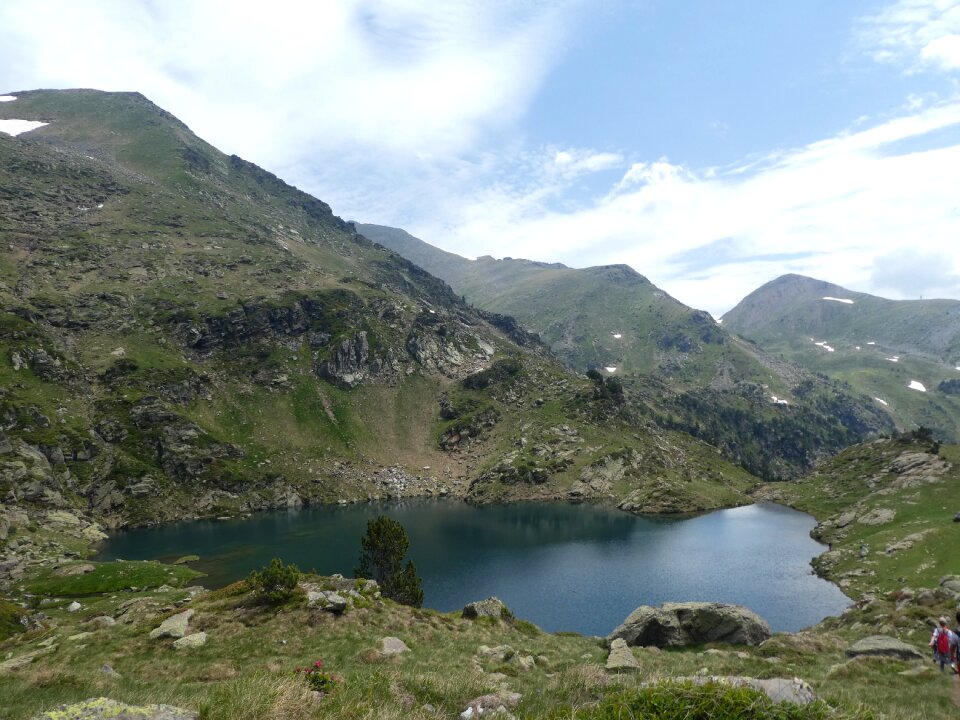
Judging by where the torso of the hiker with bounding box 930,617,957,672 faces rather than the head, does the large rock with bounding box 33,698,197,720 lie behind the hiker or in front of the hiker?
behind

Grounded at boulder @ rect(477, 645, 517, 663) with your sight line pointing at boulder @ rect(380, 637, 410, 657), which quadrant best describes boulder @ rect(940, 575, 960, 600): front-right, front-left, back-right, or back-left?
back-right

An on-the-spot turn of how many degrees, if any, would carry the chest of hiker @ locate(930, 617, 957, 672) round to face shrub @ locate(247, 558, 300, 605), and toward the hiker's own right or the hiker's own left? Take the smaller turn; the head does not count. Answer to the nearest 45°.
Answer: approximately 90° to the hiker's own left

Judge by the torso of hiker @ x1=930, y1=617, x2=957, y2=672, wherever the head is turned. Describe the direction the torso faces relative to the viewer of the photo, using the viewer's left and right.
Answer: facing away from the viewer

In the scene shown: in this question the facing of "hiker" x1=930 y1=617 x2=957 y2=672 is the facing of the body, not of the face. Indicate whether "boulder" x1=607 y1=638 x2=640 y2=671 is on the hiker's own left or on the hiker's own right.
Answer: on the hiker's own left

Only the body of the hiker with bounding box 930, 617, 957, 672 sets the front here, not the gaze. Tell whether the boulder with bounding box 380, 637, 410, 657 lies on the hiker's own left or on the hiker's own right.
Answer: on the hiker's own left

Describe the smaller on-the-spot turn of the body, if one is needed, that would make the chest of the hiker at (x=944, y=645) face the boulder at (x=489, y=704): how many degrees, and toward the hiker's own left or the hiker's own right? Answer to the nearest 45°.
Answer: approximately 135° to the hiker's own left

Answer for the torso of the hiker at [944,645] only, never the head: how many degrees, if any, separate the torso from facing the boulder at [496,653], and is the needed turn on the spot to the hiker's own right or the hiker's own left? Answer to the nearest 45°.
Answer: approximately 90° to the hiker's own left

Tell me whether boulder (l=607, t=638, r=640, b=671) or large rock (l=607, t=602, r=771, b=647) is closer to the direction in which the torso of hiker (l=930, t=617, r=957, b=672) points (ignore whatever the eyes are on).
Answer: the large rock
